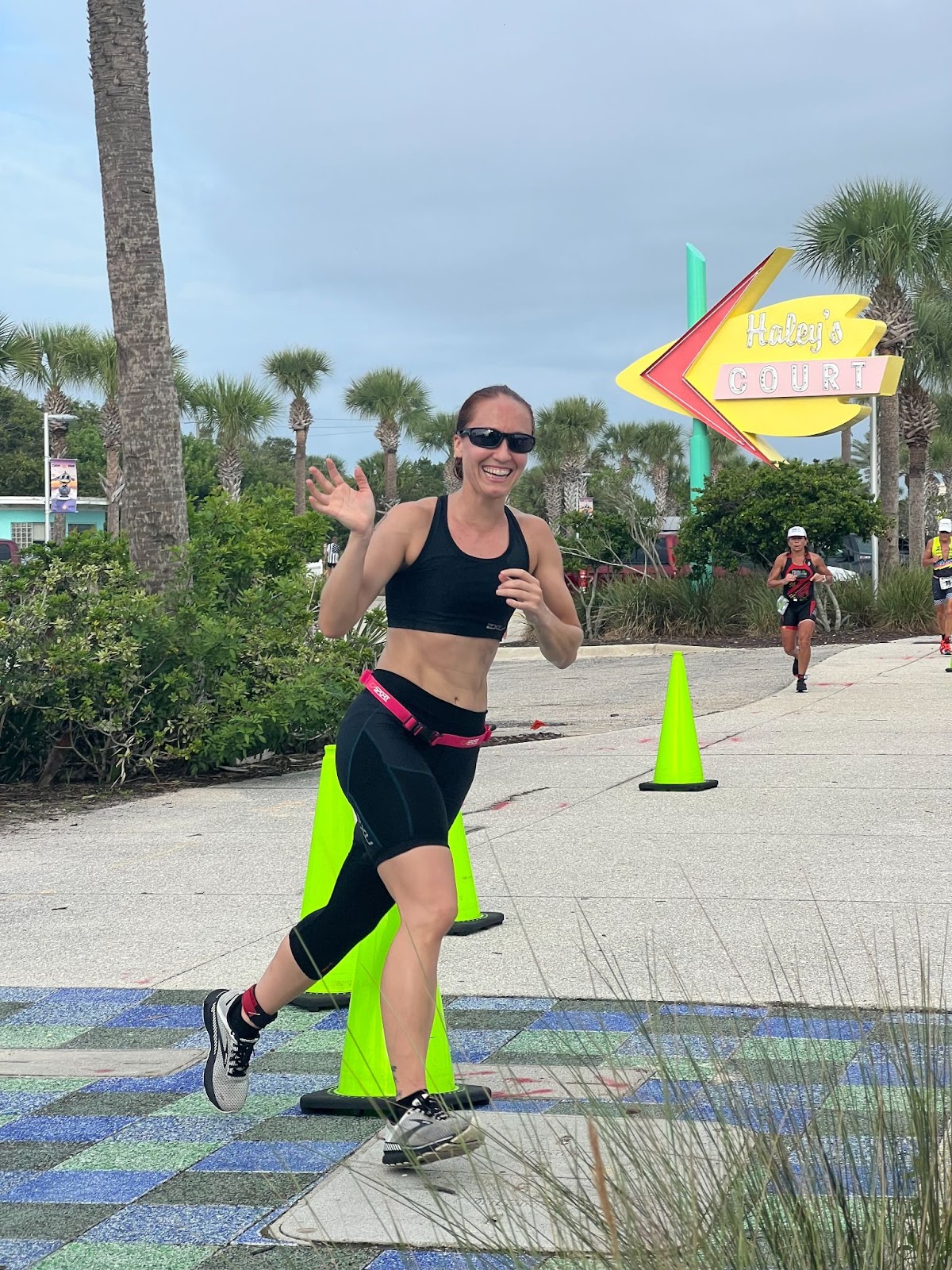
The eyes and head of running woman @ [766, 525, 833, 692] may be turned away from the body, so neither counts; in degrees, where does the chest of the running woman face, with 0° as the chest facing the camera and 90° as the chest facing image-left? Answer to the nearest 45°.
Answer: approximately 0°

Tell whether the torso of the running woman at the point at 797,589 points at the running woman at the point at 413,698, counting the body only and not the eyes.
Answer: yes

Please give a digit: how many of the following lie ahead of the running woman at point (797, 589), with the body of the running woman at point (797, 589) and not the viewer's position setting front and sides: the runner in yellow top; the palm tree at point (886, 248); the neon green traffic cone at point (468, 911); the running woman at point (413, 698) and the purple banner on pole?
2

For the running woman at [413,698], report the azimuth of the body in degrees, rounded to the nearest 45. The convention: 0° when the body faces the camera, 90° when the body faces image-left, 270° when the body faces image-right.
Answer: approximately 315°

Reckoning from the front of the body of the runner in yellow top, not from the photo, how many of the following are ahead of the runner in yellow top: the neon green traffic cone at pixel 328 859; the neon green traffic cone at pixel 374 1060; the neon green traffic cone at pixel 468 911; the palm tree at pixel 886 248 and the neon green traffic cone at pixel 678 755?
4

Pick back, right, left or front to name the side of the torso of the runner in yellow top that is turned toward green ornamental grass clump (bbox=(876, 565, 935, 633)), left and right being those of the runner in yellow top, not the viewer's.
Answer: back

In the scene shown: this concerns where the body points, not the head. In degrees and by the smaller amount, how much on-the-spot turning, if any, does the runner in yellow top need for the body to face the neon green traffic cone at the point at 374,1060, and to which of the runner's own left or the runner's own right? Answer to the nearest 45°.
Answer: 0° — they already face it

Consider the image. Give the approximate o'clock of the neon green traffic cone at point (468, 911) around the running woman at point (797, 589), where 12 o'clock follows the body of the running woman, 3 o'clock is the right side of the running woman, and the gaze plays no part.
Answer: The neon green traffic cone is roughly at 12 o'clock from the running woman.

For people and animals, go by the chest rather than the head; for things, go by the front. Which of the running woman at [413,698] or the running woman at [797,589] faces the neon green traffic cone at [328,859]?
the running woman at [797,589]

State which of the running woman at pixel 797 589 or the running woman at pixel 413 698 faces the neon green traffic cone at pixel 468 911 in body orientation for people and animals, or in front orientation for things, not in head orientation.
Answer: the running woman at pixel 797 589

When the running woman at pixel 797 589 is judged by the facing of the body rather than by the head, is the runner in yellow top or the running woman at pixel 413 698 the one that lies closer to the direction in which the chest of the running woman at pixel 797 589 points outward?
the running woman

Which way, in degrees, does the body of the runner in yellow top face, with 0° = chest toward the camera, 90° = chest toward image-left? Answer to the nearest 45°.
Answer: approximately 0°

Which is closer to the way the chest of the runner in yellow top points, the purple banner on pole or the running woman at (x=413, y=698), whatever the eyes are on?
the running woman

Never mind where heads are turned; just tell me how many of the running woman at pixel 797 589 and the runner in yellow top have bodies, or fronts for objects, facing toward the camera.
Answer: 2

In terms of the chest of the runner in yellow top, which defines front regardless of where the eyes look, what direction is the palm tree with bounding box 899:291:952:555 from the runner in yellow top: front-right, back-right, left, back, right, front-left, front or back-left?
back
